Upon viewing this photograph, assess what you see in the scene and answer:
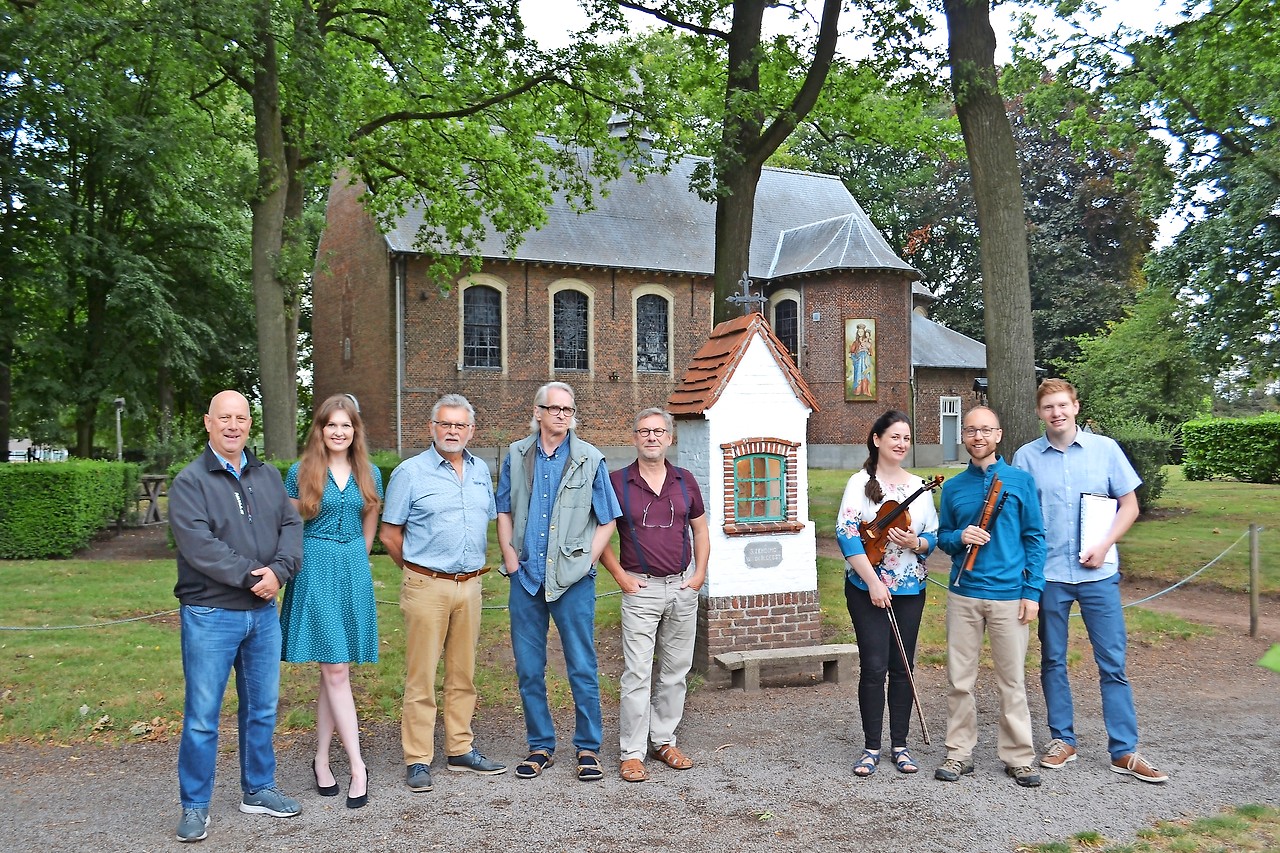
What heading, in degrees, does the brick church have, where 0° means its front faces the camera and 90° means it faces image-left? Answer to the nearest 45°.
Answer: approximately 90°

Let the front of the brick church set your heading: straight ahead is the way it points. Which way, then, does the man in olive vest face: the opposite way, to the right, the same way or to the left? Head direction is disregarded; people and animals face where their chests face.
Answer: to the left

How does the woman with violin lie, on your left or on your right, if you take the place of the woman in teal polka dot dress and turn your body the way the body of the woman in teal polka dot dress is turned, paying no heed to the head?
on your left

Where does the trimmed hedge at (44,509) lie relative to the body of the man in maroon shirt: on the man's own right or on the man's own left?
on the man's own right

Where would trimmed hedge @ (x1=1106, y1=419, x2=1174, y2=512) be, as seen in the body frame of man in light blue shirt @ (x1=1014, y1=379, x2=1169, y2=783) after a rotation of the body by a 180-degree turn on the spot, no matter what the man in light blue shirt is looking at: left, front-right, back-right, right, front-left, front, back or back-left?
front

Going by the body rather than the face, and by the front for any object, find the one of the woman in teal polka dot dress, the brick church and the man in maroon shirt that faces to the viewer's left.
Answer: the brick church

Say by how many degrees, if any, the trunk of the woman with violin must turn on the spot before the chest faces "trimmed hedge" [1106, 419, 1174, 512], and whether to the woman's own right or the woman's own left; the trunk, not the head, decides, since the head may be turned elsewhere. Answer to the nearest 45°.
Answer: approximately 180°

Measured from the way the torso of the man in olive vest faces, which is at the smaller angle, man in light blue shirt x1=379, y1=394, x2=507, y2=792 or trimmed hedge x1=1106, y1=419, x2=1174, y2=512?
the man in light blue shirt

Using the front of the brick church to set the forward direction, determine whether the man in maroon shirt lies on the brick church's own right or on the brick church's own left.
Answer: on the brick church's own left
